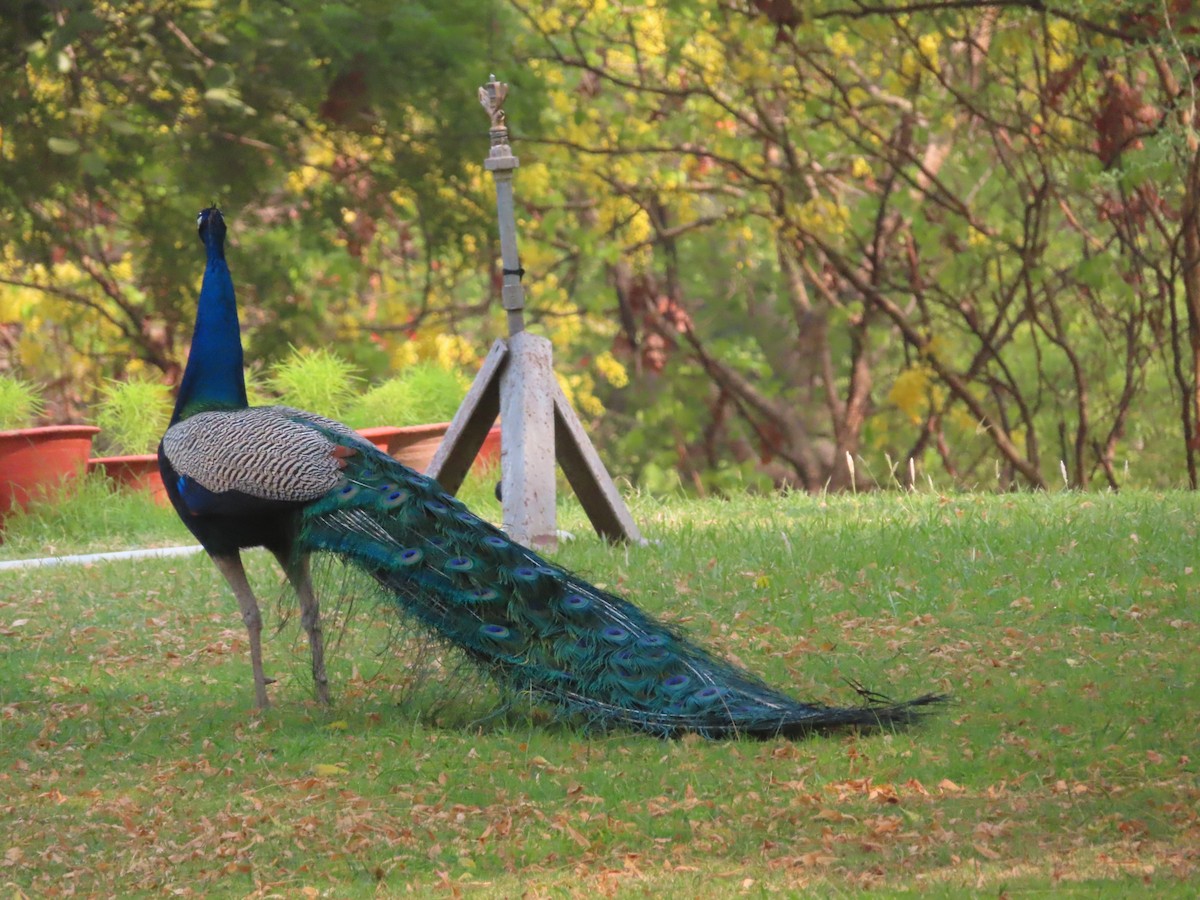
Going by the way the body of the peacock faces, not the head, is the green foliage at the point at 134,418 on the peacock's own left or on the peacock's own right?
on the peacock's own right

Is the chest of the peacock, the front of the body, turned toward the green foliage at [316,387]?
no

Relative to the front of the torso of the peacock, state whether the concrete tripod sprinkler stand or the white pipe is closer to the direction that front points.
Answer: the white pipe

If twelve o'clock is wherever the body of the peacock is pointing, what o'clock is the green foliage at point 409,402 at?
The green foliage is roughly at 3 o'clock from the peacock.

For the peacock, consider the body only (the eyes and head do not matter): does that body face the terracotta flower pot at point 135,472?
no

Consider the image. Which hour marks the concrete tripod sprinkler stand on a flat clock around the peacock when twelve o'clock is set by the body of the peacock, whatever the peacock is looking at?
The concrete tripod sprinkler stand is roughly at 3 o'clock from the peacock.

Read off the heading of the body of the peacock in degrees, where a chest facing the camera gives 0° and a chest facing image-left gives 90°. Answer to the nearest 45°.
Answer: approximately 90°

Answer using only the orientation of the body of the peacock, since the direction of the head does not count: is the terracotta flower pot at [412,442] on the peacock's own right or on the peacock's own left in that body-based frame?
on the peacock's own right

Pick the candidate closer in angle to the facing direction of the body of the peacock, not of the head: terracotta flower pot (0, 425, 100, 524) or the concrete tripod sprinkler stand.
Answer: the terracotta flower pot

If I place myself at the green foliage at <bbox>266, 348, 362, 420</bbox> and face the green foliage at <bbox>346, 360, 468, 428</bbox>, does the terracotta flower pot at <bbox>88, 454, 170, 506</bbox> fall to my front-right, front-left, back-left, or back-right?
back-right
